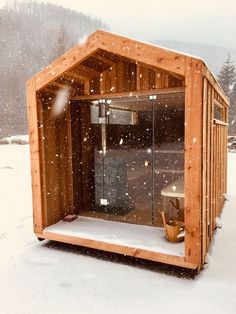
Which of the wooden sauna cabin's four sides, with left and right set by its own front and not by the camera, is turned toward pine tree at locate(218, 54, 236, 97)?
back

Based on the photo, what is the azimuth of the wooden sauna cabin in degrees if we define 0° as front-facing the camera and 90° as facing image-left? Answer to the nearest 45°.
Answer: approximately 45°
